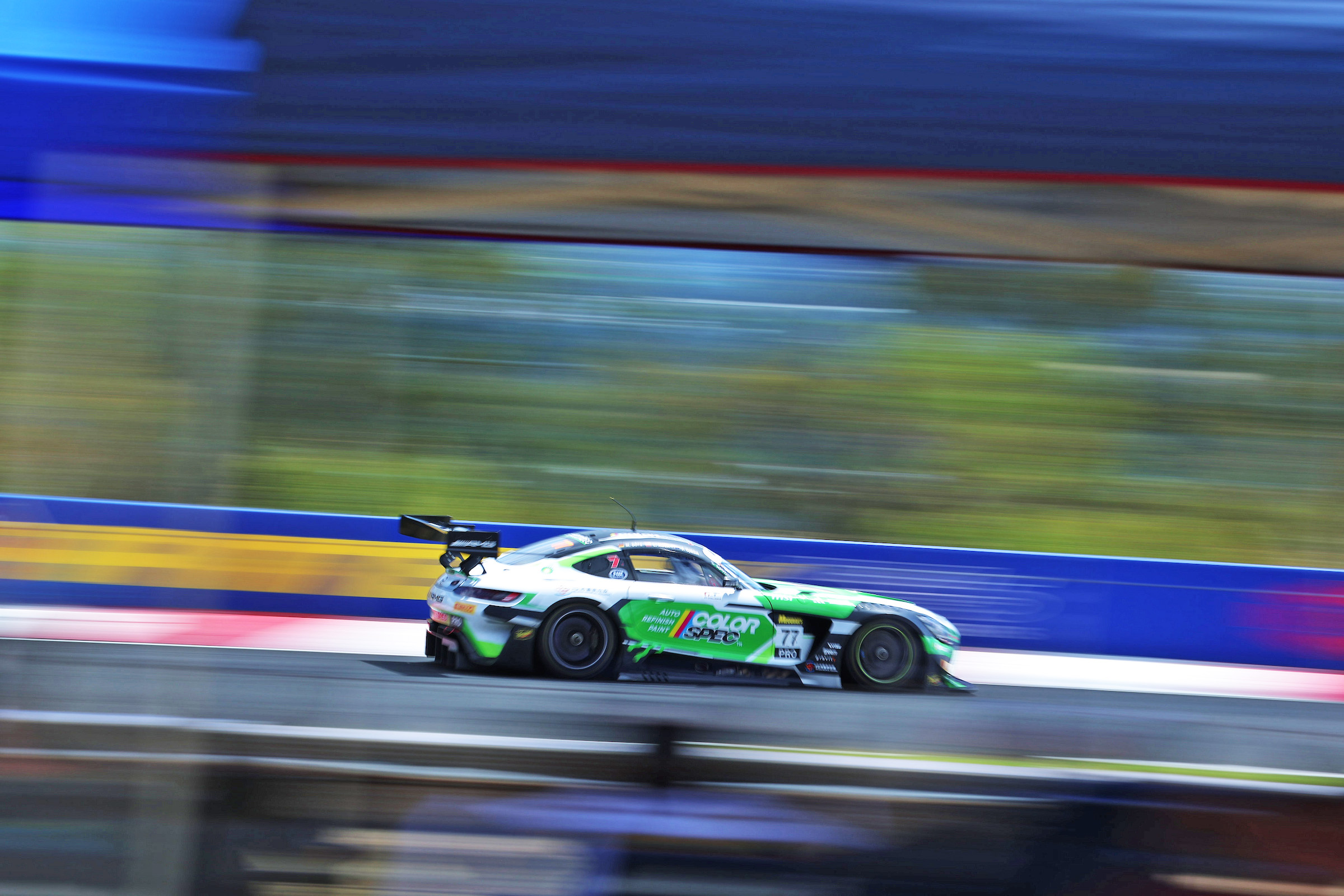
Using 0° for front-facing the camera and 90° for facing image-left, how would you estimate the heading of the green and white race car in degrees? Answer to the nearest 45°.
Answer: approximately 270°
